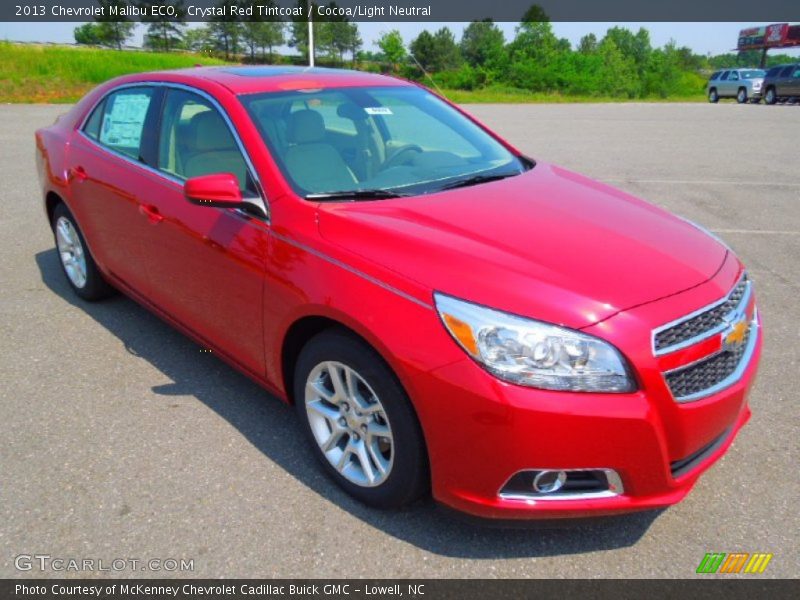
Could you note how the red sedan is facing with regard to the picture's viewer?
facing the viewer and to the right of the viewer

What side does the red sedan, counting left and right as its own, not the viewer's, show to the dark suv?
left
